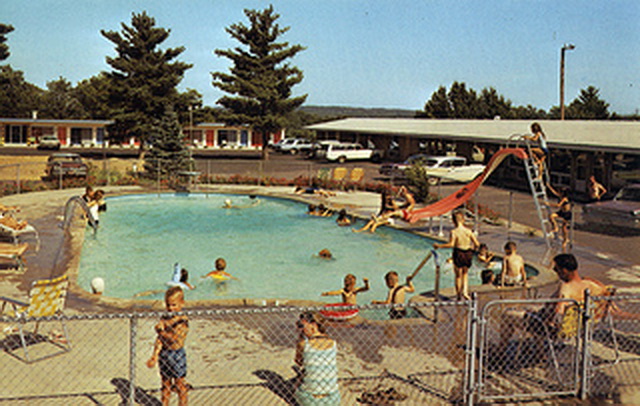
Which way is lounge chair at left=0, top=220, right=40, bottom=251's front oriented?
to the viewer's right

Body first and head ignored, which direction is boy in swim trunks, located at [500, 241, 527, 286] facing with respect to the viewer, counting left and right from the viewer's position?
facing away from the viewer

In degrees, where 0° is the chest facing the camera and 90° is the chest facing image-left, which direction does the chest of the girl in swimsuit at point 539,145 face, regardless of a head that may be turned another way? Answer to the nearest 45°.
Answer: approximately 90°

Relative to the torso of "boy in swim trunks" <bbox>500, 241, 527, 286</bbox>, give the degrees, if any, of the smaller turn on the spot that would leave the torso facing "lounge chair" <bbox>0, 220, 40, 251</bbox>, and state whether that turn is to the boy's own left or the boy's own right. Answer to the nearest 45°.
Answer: approximately 90° to the boy's own left

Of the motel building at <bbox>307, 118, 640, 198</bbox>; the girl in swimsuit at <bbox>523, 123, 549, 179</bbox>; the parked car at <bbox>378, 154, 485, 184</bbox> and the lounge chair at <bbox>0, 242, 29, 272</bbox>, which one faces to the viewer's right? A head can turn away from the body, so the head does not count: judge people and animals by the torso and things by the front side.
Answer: the lounge chair

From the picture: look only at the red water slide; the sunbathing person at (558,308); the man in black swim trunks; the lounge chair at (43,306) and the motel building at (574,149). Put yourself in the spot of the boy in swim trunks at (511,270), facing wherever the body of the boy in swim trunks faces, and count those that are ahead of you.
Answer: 2

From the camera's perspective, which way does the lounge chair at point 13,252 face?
to the viewer's right

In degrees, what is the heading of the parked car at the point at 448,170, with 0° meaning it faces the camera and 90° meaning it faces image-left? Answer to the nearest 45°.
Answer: approximately 90°

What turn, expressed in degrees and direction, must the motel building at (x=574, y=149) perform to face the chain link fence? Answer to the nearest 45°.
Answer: approximately 45° to its left

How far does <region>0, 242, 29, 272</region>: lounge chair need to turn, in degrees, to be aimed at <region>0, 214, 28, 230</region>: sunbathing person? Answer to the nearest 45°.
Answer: approximately 90° to its left

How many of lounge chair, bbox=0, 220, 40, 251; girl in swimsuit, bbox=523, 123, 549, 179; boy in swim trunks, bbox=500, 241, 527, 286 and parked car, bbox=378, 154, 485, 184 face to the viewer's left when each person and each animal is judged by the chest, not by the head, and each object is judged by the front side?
2

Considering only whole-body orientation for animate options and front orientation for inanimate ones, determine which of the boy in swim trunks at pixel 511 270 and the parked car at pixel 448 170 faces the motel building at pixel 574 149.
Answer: the boy in swim trunks
